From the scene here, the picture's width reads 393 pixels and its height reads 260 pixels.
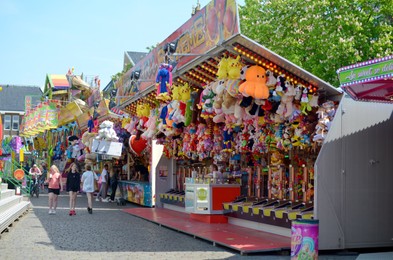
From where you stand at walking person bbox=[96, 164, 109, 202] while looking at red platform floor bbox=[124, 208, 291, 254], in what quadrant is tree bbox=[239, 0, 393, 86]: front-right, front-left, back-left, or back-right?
front-left

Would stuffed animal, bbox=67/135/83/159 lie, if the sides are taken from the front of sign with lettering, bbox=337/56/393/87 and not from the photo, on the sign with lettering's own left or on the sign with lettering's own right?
on the sign with lettering's own right

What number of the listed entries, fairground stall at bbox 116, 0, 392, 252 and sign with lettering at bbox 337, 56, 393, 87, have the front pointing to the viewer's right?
0

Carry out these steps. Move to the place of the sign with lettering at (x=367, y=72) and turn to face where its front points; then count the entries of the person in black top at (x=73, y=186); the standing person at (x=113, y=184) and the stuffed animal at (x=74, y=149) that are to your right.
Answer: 3

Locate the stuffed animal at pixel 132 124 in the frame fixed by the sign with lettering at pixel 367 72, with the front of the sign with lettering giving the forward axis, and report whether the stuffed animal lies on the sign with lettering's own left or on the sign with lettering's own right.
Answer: on the sign with lettering's own right
